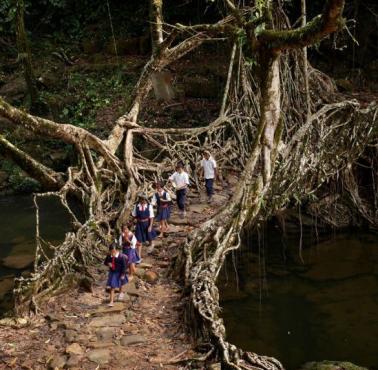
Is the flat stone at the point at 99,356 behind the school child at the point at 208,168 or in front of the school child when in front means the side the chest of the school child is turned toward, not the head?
in front

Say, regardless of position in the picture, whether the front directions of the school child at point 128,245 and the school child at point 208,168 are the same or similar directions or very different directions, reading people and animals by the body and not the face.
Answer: same or similar directions

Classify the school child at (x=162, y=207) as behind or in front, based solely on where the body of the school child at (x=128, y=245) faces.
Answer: behind

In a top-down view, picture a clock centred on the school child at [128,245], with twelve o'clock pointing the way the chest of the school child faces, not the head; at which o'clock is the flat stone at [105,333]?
The flat stone is roughly at 11 o'clock from the school child.

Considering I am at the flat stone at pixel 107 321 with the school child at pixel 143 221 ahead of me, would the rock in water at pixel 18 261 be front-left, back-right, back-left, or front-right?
front-left

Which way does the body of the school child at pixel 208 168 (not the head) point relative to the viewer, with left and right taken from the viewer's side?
facing the viewer and to the left of the viewer

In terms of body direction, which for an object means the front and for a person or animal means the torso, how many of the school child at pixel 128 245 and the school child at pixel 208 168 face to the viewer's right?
0

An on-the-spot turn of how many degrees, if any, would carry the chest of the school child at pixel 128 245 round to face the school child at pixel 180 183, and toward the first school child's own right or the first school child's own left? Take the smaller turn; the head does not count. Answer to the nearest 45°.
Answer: approximately 135° to the first school child's own right

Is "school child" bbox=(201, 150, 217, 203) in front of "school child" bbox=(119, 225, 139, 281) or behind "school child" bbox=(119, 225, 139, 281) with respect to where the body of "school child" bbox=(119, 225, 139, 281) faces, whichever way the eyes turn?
behind

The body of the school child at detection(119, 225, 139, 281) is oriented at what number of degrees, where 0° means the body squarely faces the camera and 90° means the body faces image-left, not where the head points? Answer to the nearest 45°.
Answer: approximately 45°
